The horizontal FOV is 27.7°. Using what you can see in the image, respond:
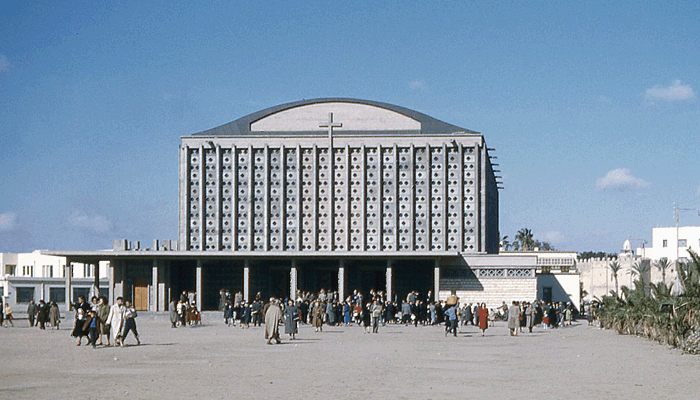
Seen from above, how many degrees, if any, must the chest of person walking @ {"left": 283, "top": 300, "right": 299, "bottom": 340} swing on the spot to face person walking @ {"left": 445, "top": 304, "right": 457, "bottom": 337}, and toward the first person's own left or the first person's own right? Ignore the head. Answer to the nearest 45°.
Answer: approximately 135° to the first person's own left

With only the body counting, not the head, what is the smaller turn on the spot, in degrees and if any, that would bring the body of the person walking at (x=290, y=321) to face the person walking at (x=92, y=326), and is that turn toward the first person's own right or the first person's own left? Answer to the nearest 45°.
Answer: approximately 45° to the first person's own right

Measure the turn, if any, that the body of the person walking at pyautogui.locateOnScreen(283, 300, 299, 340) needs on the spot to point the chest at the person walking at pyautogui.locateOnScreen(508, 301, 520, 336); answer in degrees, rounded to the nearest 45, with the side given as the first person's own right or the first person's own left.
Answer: approximately 135° to the first person's own left

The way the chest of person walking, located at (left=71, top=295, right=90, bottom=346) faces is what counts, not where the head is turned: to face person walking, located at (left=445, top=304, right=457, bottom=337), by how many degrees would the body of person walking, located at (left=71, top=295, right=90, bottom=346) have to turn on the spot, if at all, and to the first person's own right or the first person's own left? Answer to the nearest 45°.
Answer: approximately 90° to the first person's own left

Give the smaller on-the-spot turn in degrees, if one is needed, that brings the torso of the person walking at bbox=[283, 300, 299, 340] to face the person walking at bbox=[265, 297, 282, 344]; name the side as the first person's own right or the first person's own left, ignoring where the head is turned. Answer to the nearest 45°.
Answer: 0° — they already face them
